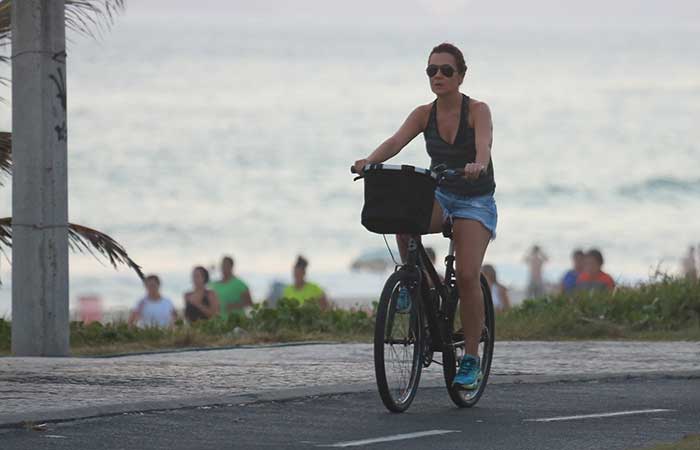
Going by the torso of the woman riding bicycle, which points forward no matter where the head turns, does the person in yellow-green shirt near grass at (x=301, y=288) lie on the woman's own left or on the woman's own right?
on the woman's own right

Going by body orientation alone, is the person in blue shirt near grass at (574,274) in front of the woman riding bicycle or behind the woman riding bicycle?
behind

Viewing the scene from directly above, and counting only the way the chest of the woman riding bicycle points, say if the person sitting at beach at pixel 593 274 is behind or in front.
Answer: behind

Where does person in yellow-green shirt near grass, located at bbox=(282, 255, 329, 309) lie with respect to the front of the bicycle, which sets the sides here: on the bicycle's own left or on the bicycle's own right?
on the bicycle's own right

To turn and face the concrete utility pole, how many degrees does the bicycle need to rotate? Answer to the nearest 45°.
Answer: approximately 90° to its right

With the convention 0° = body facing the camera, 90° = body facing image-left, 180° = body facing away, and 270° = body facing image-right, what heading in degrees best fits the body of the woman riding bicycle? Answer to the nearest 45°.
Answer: approximately 45°

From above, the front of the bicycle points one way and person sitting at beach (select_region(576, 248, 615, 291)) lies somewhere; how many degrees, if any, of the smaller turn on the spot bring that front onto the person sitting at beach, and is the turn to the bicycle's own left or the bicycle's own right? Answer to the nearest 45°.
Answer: approximately 135° to the bicycle's own right

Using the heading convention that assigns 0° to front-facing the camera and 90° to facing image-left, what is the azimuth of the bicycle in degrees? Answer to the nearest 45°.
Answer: approximately 45°
